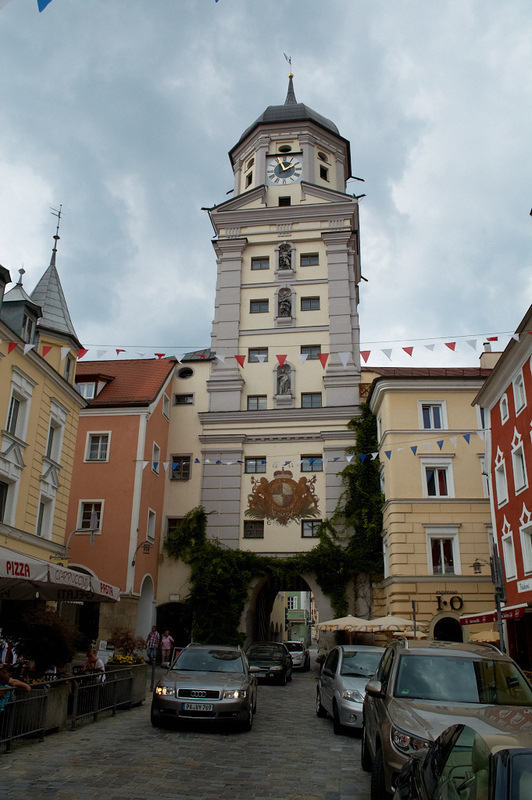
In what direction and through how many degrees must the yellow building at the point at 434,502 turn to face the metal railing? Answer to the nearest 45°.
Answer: approximately 45° to its right

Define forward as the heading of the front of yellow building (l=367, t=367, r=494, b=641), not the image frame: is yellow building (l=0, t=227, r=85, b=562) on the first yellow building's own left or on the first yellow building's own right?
on the first yellow building's own right

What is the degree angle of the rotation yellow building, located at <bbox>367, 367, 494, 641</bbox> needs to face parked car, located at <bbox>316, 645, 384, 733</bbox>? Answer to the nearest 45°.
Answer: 0° — it already faces it

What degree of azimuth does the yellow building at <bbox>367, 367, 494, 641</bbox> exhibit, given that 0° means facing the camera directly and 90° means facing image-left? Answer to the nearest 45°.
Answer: approximately 0°
